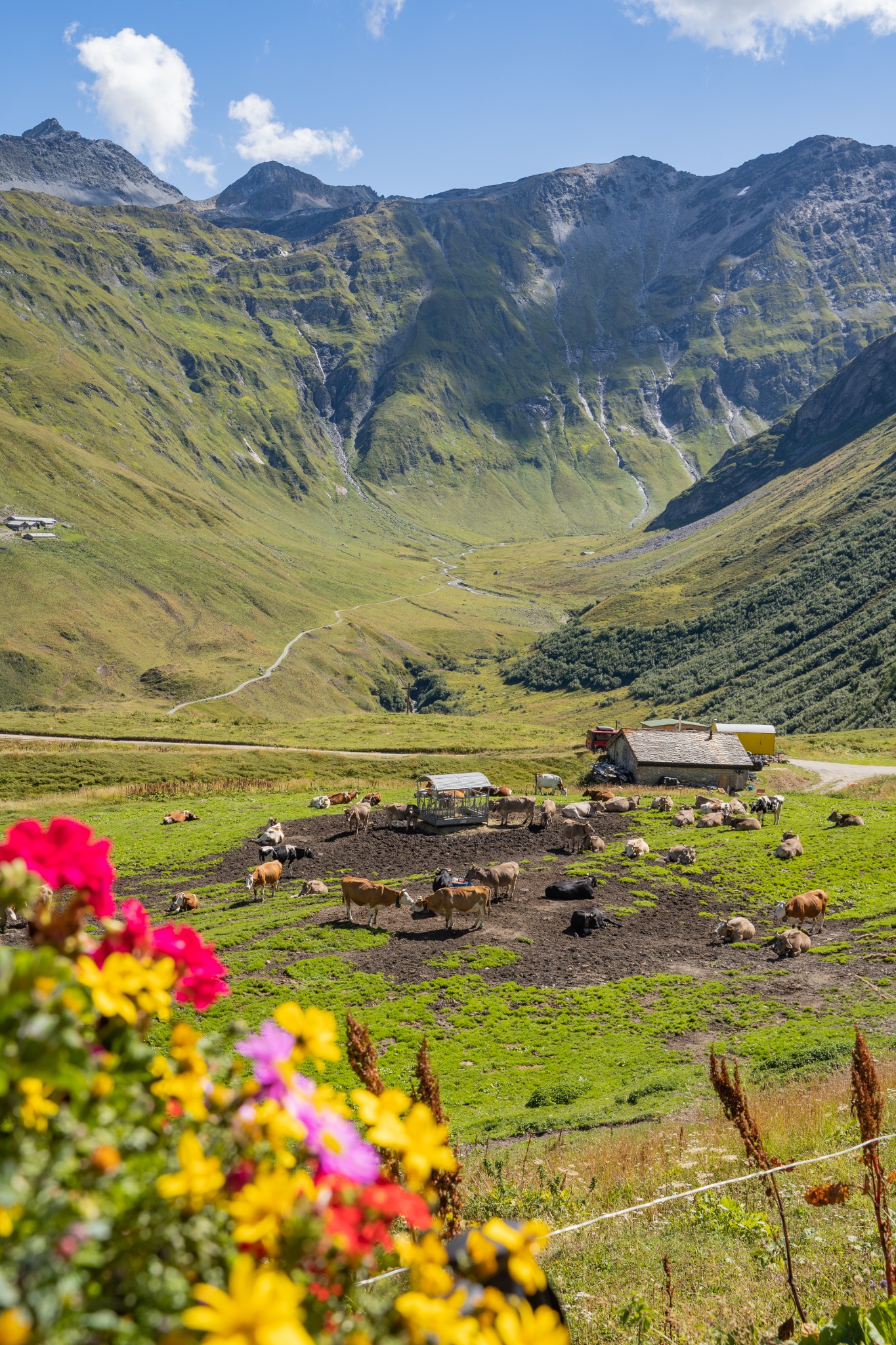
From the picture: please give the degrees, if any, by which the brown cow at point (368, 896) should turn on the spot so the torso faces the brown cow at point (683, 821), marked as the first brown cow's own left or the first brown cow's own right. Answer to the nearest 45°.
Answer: approximately 45° to the first brown cow's own left

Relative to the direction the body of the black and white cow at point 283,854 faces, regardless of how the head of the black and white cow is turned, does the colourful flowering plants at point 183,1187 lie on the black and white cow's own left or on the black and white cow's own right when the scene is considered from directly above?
on the black and white cow's own right

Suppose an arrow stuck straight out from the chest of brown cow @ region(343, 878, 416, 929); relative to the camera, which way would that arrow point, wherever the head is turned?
to the viewer's right

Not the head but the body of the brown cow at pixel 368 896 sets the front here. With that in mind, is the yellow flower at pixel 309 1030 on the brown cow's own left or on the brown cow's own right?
on the brown cow's own right

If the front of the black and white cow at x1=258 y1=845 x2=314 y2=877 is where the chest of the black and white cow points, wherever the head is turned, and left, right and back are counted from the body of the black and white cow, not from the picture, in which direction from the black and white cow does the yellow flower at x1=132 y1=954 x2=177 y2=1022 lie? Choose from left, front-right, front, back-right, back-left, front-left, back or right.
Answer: right

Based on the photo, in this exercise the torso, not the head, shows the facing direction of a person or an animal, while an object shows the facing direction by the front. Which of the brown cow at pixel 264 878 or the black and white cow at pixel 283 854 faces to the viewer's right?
the black and white cow

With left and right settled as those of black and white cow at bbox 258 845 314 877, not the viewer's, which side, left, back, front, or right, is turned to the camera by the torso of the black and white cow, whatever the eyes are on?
right

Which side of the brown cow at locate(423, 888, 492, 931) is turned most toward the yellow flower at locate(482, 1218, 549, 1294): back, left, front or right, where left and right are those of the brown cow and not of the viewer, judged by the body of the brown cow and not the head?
left

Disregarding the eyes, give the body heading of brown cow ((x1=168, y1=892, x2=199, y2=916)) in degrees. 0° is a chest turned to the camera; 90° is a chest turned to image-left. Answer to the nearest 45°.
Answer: approximately 45°

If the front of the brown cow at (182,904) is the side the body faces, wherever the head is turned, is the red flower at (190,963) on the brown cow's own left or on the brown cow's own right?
on the brown cow's own left

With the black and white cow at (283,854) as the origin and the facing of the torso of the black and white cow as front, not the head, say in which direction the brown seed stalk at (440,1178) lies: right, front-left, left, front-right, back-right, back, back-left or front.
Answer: right
